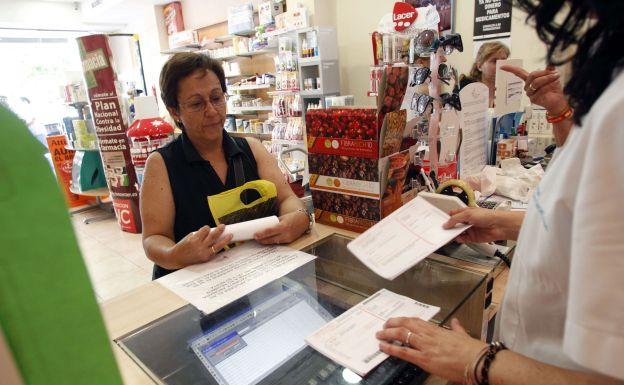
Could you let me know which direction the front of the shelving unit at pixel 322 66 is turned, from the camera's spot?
facing the viewer and to the left of the viewer

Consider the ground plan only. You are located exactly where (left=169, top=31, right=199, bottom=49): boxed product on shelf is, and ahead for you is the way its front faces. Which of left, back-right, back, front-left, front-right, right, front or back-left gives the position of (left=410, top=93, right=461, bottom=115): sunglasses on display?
front

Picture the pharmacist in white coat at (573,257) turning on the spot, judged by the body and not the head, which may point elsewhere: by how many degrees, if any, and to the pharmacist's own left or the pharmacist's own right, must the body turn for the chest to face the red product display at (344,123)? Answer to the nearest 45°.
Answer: approximately 45° to the pharmacist's own right

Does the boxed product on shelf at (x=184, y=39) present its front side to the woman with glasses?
yes

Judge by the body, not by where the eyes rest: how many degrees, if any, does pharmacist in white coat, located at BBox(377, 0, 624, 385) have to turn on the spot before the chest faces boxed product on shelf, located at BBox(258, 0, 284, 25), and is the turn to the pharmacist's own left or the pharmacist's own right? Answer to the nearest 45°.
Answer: approximately 45° to the pharmacist's own right

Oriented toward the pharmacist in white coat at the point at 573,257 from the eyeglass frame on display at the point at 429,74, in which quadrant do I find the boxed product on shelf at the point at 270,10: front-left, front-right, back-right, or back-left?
back-right

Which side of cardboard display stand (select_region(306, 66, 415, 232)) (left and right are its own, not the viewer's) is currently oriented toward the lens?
front

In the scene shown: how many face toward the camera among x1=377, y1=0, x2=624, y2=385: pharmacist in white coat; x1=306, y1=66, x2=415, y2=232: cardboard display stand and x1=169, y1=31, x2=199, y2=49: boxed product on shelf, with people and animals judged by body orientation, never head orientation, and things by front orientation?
2

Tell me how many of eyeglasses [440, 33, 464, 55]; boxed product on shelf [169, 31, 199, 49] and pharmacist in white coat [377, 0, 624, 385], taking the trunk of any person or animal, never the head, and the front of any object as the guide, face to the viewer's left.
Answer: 1

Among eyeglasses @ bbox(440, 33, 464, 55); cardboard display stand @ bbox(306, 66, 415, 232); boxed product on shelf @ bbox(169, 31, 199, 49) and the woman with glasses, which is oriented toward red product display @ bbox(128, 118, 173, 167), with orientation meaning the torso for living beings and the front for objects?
the boxed product on shelf

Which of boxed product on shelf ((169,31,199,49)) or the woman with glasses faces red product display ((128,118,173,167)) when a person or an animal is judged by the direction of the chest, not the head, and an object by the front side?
the boxed product on shelf

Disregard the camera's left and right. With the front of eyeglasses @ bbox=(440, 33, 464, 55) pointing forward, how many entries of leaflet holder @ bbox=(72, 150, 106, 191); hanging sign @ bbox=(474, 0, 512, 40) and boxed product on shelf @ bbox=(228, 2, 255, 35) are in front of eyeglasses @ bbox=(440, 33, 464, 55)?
0

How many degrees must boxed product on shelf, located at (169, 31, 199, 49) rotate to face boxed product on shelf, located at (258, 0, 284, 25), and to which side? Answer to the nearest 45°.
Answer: approximately 45° to its left

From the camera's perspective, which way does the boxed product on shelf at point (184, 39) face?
toward the camera

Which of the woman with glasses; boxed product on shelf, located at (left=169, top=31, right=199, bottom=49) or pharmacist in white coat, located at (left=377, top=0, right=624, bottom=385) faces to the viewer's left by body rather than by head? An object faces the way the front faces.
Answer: the pharmacist in white coat

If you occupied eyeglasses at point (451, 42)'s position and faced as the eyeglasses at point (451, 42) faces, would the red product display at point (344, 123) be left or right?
on its right

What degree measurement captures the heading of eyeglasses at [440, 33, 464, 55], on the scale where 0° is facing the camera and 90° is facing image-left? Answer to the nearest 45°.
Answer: approximately 315°

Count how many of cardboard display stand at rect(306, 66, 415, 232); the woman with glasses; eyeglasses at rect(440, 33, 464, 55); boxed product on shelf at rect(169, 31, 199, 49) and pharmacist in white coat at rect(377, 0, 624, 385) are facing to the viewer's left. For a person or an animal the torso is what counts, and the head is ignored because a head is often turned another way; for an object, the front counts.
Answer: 1

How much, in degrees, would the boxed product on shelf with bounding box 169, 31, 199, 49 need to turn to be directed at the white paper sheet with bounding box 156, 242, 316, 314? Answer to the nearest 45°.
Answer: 0° — it already faces it

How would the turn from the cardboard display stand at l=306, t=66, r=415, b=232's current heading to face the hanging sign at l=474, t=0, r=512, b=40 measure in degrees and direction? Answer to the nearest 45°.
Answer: approximately 135° to its left

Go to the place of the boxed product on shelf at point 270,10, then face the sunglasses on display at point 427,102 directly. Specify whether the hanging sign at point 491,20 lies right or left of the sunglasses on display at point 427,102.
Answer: left

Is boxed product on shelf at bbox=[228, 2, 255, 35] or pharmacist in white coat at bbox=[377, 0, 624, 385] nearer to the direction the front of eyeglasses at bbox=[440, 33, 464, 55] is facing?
the pharmacist in white coat
